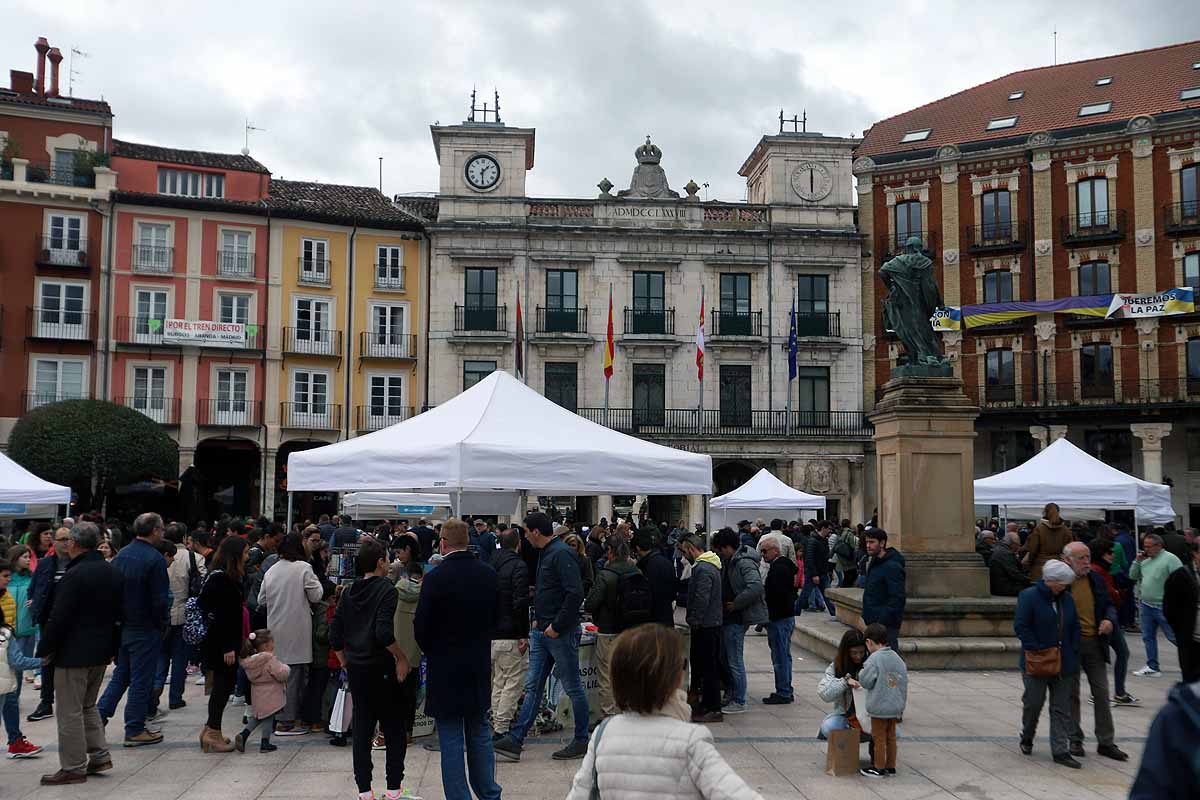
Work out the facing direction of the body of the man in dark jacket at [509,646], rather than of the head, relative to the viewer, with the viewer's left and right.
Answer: facing away from the viewer and to the right of the viewer

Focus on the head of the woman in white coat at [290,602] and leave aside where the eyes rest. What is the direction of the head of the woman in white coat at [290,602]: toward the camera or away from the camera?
away from the camera

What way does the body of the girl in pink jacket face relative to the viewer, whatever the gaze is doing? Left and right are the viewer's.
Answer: facing away from the viewer and to the right of the viewer

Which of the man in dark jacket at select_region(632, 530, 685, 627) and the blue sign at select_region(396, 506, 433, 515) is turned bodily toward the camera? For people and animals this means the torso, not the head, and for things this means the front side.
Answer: the blue sign

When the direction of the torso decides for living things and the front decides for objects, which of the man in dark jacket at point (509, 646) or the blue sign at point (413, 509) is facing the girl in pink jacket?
the blue sign

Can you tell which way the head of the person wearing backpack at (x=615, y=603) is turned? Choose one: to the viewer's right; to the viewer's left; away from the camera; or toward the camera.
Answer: away from the camera

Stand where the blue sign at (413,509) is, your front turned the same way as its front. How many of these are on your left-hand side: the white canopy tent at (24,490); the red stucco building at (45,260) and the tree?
0

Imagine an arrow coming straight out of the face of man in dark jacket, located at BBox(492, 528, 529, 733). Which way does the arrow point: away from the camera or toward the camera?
away from the camera

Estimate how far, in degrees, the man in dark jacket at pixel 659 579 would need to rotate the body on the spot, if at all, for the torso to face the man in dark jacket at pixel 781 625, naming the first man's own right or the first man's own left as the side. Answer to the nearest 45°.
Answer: approximately 90° to the first man's own right

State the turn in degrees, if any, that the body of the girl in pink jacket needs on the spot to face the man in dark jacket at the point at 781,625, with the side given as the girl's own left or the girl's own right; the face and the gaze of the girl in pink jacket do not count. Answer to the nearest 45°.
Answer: approximately 45° to the girl's own right
